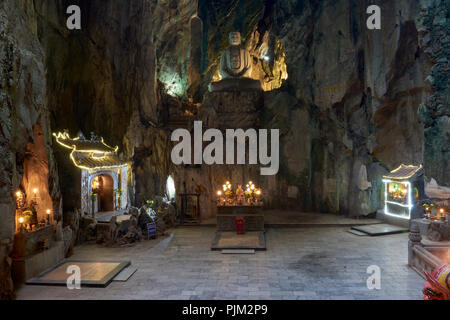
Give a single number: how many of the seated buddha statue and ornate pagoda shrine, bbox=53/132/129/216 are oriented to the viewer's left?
0

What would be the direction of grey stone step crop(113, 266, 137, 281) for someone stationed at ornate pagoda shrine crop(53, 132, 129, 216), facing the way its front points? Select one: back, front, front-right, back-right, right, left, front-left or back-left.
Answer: front-right

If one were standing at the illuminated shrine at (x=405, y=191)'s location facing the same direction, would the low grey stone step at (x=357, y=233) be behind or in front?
in front

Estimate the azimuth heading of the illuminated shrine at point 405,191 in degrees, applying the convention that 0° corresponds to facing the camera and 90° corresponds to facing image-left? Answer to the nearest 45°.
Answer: approximately 45°

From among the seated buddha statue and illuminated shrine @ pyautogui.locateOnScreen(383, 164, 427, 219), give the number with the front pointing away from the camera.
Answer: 0

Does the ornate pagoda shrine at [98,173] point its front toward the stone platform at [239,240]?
yes

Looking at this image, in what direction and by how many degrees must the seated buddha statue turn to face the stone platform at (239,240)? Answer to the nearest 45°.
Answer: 0° — it already faces it

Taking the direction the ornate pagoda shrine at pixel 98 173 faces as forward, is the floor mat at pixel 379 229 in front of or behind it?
in front

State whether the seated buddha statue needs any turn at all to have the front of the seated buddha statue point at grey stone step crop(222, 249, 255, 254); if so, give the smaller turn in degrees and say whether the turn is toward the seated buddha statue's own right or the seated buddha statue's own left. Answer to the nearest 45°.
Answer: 0° — it already faces it

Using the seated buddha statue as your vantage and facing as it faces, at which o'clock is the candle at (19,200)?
The candle is roughly at 1 o'clock from the seated buddha statue.

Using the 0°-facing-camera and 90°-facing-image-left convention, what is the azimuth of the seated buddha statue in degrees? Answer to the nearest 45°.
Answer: approximately 0°

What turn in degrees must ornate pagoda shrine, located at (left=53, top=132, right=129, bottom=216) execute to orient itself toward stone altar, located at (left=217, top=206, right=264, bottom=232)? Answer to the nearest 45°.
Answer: approximately 45° to its left
